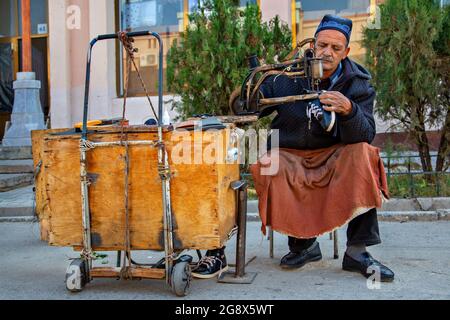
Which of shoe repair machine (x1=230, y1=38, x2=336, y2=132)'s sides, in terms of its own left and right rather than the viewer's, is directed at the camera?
right

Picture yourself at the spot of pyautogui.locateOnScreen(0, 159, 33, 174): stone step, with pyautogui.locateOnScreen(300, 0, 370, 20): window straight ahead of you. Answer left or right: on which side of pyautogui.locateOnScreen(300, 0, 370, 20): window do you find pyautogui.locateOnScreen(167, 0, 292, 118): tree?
right

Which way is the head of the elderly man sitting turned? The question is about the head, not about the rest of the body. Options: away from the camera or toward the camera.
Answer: toward the camera

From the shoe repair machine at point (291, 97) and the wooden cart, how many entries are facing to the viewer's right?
1

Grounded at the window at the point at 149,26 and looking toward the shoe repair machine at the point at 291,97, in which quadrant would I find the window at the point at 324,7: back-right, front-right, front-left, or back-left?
front-left

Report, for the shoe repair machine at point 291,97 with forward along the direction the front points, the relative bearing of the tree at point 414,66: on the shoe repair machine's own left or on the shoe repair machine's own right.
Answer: on the shoe repair machine's own left

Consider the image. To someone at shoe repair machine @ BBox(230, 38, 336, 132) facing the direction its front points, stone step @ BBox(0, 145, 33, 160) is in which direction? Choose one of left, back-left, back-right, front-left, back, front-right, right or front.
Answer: back-left

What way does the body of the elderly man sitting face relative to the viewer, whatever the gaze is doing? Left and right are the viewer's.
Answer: facing the viewer

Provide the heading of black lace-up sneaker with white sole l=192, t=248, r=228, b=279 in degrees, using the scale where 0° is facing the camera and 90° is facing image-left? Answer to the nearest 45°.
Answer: approximately 45°

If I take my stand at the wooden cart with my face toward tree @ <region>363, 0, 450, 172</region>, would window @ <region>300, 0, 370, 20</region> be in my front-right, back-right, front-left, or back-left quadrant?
front-left
